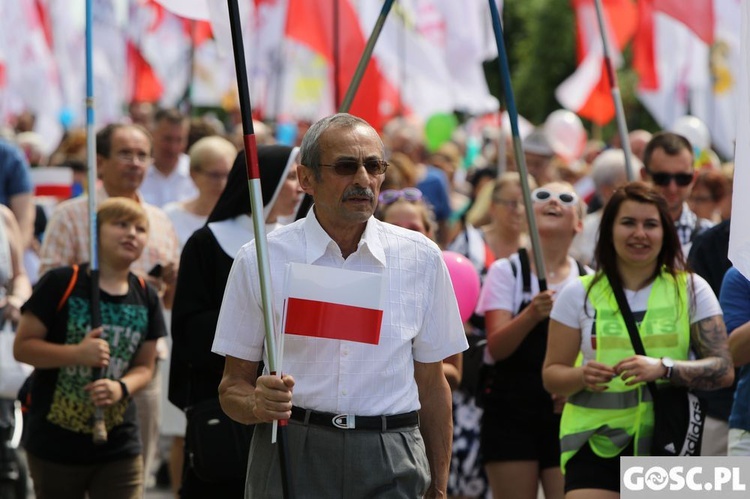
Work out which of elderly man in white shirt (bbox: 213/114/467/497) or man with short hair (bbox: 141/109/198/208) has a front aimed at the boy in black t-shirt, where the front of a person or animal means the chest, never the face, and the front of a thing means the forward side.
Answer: the man with short hair

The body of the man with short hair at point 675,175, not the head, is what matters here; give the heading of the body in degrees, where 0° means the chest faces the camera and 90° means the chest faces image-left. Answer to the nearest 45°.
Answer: approximately 0°

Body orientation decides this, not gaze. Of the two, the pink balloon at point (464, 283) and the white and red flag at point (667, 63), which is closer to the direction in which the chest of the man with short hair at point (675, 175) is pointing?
the pink balloon

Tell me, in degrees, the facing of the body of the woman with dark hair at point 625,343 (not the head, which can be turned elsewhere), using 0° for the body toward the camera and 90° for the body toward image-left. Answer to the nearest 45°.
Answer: approximately 0°
